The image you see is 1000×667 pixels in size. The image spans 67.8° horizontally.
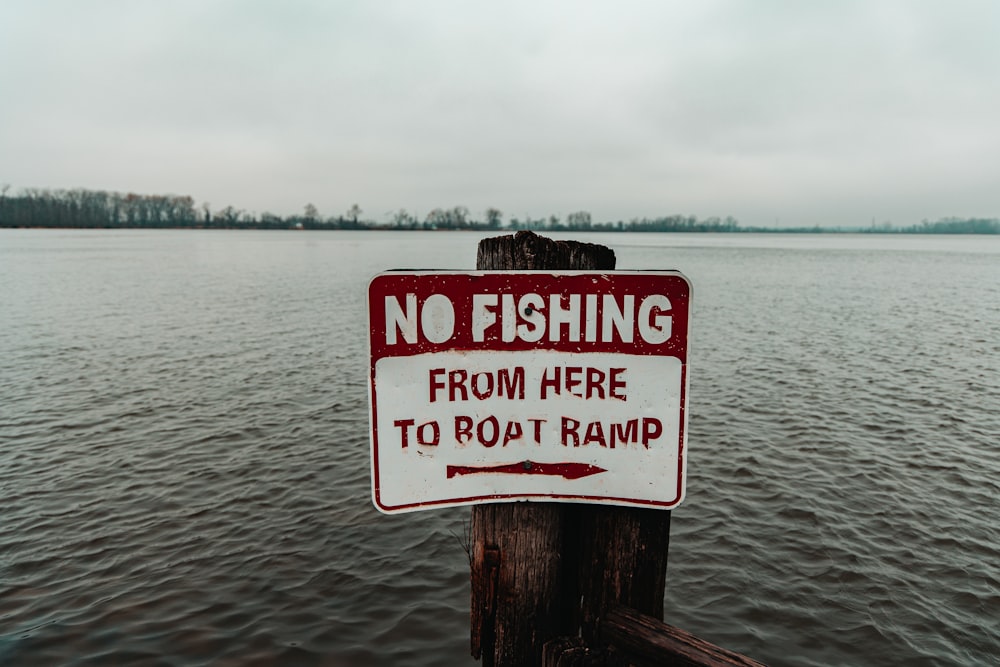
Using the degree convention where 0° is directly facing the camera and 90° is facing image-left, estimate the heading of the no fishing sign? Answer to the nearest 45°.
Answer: approximately 0°
